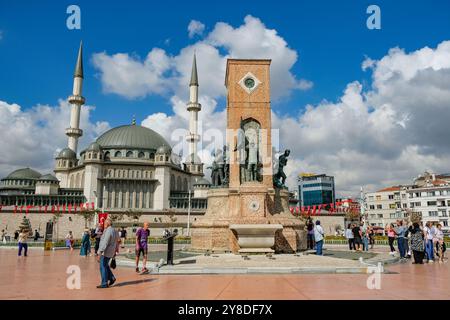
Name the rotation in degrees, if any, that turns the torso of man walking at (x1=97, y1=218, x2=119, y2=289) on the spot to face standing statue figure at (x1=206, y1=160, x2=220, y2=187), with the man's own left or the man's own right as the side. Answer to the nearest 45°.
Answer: approximately 135° to the man's own right

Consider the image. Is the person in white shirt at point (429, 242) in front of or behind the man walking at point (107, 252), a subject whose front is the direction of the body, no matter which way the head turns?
behind

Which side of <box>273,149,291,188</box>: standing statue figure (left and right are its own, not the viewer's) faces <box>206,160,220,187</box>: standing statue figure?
back

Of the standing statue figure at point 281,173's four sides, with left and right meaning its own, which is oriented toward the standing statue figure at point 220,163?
back

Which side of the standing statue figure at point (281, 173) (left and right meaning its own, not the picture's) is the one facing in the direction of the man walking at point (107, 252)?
right

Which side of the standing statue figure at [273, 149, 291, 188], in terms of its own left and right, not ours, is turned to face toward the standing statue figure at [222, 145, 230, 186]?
back

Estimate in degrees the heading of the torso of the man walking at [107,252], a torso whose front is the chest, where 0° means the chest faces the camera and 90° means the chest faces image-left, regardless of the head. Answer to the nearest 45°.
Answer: approximately 90°

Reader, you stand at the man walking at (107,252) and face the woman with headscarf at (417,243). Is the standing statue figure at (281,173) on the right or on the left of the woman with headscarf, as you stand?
left

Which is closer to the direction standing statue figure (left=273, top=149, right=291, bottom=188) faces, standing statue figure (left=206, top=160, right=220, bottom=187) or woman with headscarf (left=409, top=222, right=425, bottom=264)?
the woman with headscarf

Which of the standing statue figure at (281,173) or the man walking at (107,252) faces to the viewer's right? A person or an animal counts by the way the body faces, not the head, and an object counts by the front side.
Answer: the standing statue figure

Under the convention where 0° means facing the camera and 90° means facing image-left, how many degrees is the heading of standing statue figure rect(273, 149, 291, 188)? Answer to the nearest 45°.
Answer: approximately 270°
